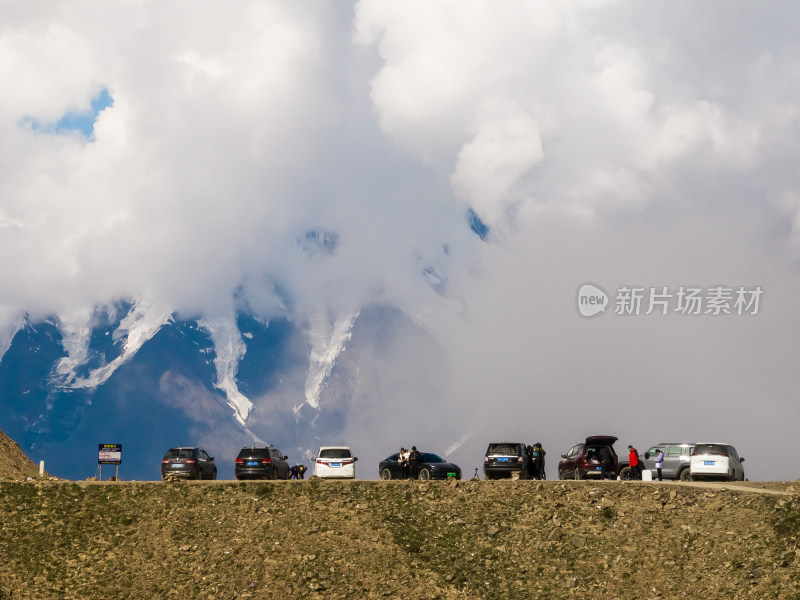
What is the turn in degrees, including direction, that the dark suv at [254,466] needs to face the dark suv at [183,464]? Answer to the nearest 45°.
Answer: approximately 135° to its left

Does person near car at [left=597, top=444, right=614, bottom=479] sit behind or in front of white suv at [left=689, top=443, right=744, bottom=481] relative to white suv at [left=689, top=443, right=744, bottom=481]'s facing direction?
behind

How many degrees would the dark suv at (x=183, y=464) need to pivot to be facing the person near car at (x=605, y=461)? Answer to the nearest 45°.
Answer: approximately 45° to its right

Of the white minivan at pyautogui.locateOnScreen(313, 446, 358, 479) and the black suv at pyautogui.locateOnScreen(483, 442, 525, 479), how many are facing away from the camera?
2

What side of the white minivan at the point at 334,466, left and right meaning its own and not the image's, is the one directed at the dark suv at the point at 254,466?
left

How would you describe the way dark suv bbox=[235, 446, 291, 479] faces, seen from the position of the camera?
facing away from the viewer and to the right of the viewer

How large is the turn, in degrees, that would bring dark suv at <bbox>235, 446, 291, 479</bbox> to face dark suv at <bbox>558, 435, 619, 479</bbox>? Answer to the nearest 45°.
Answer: approximately 45° to its right

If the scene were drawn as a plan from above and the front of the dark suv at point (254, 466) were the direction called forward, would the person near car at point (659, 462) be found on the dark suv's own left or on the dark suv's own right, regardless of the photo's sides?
on the dark suv's own right

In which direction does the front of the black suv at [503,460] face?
away from the camera

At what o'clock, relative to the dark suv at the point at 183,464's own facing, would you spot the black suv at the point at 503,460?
The black suv is roughly at 2 o'clock from the dark suv.

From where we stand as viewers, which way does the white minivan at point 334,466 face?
facing away from the viewer

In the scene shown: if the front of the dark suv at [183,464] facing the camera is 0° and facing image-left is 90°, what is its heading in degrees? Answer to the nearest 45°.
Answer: approximately 225°

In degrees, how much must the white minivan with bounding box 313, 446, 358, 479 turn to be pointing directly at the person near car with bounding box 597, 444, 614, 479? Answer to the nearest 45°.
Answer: approximately 90° to its right

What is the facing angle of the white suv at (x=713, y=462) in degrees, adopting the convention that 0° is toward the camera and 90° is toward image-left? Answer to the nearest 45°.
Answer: approximately 225°

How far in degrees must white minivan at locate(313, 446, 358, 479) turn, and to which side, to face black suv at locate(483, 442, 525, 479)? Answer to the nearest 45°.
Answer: approximately 90° to its right
